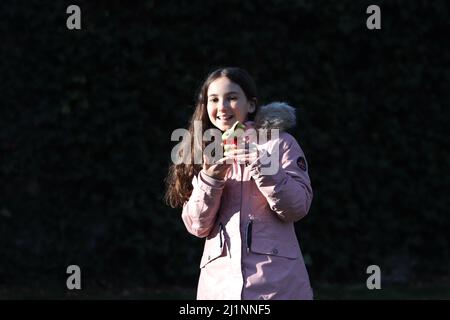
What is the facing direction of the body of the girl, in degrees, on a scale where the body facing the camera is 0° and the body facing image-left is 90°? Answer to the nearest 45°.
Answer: approximately 45°
